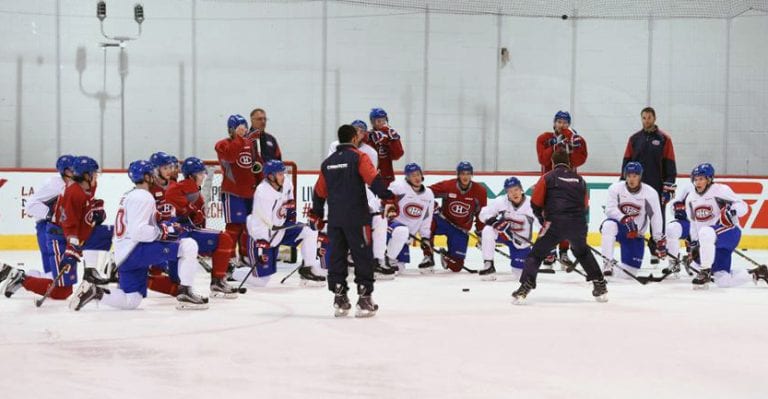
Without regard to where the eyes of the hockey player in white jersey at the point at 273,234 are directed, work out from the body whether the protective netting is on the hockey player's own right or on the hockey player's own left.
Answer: on the hockey player's own left

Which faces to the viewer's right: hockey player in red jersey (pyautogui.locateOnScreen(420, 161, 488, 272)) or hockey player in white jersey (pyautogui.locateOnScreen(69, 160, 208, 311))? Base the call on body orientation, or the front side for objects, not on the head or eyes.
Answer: the hockey player in white jersey

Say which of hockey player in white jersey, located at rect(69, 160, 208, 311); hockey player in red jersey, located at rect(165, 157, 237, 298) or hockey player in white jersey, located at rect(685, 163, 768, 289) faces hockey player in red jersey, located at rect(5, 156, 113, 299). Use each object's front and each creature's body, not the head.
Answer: hockey player in white jersey, located at rect(685, 163, 768, 289)

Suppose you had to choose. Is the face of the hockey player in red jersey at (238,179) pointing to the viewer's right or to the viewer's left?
to the viewer's right

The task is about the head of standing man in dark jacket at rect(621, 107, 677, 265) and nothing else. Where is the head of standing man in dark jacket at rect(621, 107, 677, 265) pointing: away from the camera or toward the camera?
toward the camera

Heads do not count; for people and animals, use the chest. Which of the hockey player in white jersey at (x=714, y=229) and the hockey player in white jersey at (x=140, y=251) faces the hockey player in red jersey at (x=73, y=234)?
the hockey player in white jersey at (x=714, y=229)

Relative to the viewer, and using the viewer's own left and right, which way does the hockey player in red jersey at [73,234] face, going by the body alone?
facing to the right of the viewer

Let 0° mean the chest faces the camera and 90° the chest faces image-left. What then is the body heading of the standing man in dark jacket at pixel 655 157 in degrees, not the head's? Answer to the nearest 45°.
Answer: approximately 0°

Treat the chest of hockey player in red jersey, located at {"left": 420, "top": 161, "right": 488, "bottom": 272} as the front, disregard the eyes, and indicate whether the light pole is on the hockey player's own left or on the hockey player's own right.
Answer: on the hockey player's own right

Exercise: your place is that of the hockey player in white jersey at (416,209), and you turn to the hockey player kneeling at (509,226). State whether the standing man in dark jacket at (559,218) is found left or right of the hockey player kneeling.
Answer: right

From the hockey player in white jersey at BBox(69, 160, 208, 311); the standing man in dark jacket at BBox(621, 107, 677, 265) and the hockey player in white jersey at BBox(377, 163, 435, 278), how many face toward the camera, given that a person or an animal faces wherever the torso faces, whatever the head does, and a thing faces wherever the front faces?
2

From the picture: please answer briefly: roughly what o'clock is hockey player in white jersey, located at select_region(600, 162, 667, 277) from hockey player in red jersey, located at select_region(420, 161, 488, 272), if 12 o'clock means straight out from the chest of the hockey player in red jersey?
The hockey player in white jersey is roughly at 10 o'clock from the hockey player in red jersey.

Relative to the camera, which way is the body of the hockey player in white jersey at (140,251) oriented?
to the viewer's right

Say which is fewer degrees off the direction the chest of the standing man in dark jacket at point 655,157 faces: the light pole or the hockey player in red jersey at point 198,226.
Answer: the hockey player in red jersey

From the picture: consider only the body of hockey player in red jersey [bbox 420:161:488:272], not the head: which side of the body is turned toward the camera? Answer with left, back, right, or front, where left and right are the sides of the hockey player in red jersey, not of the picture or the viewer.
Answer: front

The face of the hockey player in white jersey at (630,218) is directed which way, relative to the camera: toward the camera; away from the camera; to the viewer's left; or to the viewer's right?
toward the camera

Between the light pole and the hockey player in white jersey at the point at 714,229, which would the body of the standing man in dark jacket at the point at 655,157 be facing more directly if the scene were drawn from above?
the hockey player in white jersey

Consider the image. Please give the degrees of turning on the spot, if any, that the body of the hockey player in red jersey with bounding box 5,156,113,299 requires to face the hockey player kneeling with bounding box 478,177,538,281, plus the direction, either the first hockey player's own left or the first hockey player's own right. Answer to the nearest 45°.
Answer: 0° — they already face them

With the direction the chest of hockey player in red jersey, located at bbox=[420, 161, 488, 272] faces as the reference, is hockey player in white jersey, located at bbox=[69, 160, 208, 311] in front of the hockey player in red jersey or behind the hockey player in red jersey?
in front

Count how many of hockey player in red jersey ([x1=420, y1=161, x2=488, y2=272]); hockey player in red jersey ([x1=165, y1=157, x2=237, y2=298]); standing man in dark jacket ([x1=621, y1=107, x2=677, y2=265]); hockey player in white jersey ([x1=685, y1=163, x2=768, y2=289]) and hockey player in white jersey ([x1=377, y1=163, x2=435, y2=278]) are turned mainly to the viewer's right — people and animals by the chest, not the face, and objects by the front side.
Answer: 1

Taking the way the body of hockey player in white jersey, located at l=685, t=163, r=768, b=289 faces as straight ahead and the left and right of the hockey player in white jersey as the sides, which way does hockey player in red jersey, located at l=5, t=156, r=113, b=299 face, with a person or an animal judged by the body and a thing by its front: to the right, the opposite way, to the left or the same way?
the opposite way

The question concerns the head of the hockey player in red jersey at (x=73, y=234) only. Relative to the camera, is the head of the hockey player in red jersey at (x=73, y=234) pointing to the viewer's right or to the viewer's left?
to the viewer's right

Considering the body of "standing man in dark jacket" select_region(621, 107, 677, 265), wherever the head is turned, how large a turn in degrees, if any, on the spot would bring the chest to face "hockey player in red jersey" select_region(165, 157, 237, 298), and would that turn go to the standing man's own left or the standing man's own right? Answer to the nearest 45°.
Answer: approximately 45° to the standing man's own right
